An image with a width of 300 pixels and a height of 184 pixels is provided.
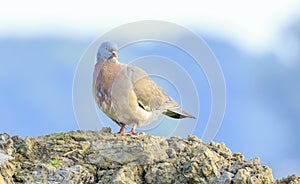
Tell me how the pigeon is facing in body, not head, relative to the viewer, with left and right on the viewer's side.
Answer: facing the viewer and to the left of the viewer
